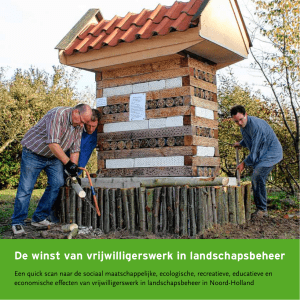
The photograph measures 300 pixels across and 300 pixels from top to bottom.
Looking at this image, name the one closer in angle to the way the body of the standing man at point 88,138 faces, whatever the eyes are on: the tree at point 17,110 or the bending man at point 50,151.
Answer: the bending man

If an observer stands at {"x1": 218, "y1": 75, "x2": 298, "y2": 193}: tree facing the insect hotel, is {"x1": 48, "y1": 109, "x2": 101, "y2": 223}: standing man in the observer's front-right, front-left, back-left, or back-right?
front-right

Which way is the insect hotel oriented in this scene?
toward the camera

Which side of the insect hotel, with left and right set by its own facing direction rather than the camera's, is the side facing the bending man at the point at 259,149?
left

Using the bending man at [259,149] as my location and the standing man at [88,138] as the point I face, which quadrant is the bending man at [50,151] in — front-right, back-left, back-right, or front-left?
front-left

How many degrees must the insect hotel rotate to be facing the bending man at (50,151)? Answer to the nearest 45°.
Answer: approximately 90° to its right

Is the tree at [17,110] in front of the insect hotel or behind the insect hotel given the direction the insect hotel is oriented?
behind

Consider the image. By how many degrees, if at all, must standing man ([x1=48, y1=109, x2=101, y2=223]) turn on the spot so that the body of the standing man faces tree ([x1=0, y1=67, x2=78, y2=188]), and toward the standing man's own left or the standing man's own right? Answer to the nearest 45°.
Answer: approximately 135° to the standing man's own right

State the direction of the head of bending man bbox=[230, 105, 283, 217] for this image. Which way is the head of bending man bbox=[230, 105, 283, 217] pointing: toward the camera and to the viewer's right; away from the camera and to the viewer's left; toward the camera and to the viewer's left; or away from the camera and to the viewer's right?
toward the camera and to the viewer's left

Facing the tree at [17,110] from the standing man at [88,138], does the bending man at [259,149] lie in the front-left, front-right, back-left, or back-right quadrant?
back-right
